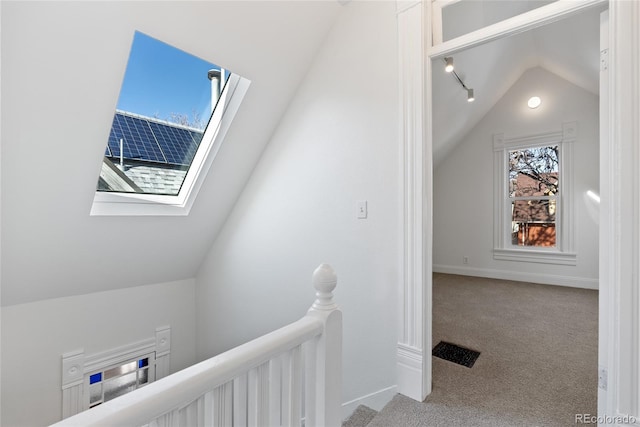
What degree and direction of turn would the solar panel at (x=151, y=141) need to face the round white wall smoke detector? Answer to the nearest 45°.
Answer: approximately 45° to its left

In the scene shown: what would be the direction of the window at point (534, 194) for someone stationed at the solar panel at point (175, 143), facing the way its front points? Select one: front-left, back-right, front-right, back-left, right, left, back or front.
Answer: front-left

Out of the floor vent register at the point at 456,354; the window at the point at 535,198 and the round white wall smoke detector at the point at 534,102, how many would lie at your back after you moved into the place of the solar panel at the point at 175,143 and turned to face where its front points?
0

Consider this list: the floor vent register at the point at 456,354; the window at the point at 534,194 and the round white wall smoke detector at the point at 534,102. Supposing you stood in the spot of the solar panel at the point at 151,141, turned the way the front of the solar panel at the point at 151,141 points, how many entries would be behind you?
0

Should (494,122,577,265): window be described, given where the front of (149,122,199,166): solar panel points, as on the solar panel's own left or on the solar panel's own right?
on the solar panel's own left

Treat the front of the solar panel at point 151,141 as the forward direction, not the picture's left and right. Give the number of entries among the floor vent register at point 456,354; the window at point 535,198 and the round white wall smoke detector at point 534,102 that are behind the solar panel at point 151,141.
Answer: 0
